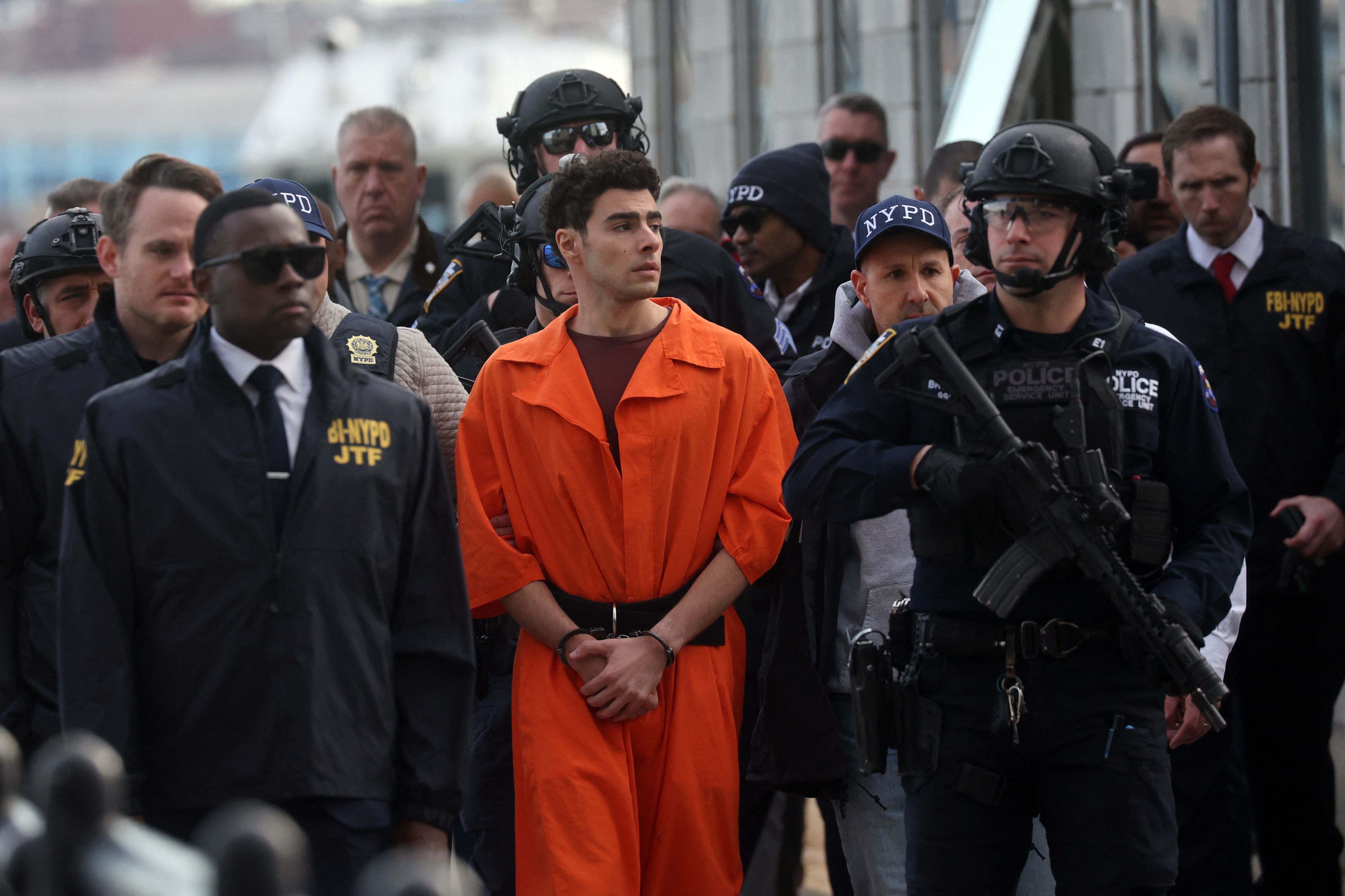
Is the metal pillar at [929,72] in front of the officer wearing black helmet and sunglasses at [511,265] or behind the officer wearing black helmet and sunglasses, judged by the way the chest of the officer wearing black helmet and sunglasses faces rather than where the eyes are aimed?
behind

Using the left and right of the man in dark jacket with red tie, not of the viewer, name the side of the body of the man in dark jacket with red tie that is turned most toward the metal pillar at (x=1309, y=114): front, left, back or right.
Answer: back

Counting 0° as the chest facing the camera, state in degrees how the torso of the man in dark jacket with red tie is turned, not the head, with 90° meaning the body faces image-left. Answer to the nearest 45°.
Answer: approximately 0°

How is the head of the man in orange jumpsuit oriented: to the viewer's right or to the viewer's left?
to the viewer's right

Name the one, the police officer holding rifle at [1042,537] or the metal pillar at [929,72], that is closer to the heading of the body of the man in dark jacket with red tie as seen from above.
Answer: the police officer holding rifle

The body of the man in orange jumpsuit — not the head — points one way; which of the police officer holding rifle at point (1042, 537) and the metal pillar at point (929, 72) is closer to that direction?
the police officer holding rifle

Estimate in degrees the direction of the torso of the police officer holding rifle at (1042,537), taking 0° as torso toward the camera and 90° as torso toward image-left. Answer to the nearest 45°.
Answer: approximately 0°

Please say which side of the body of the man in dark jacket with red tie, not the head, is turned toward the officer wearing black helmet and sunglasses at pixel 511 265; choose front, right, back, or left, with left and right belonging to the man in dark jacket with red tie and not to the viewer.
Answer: right

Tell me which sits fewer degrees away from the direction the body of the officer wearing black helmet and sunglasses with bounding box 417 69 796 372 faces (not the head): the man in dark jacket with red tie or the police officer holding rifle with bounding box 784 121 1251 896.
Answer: the police officer holding rifle

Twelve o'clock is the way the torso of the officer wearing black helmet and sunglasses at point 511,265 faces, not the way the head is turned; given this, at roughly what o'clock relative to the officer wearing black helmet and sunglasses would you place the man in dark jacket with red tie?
The man in dark jacket with red tie is roughly at 9 o'clock from the officer wearing black helmet and sunglasses.

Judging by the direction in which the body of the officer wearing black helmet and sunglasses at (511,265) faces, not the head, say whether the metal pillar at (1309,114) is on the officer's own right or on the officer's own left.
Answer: on the officer's own left
